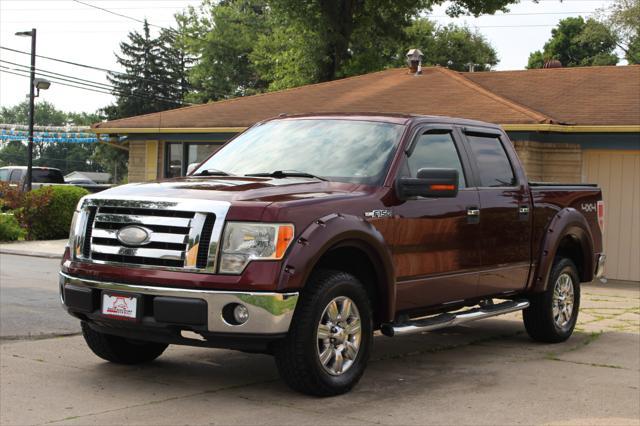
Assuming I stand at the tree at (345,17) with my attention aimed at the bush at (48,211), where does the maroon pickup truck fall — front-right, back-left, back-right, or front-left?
front-left

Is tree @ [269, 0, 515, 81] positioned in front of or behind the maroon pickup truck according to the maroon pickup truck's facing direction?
behind

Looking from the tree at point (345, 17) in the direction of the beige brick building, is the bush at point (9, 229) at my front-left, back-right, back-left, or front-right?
front-right

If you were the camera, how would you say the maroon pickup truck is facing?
facing the viewer and to the left of the viewer

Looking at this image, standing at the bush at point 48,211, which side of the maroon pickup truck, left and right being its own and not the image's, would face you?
right
